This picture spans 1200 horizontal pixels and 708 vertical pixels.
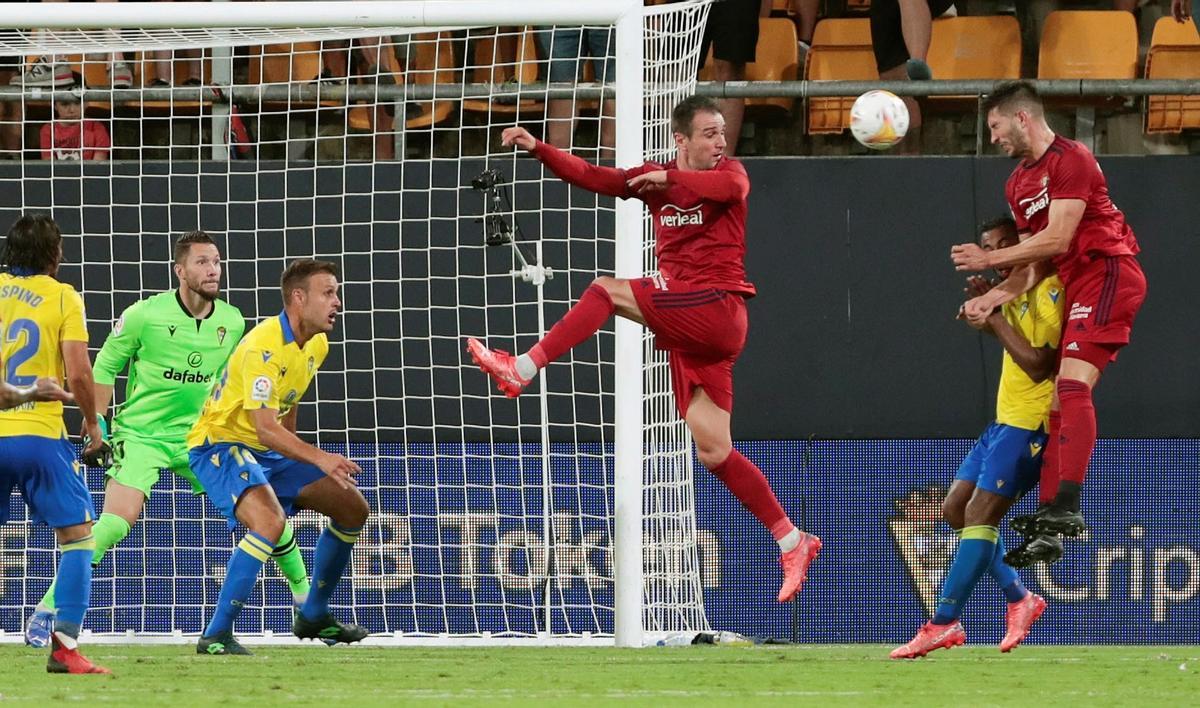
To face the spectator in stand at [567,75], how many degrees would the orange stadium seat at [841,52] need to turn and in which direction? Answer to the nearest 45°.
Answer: approximately 45° to its right

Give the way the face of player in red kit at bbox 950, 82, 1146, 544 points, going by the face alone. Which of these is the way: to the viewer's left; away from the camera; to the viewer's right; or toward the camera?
to the viewer's left

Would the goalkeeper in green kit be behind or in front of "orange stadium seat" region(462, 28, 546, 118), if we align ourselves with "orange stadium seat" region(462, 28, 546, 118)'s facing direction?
in front

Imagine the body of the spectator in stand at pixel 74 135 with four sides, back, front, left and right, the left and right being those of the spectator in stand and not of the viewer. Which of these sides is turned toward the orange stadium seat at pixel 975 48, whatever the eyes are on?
left

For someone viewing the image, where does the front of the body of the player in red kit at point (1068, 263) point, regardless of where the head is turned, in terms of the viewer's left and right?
facing the viewer and to the left of the viewer

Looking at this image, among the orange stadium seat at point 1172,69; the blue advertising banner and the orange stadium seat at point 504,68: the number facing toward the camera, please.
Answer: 3

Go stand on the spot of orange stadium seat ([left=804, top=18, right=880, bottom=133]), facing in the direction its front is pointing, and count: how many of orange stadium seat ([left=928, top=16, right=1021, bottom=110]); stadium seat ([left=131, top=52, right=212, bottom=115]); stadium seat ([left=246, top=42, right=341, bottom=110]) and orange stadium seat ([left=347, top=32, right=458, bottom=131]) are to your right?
3

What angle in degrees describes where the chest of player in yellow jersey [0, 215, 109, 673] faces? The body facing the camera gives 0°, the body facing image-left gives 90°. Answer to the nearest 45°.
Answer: approximately 225°
